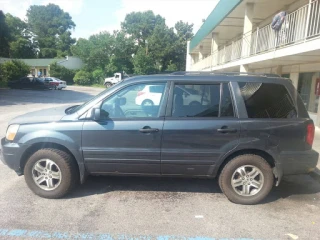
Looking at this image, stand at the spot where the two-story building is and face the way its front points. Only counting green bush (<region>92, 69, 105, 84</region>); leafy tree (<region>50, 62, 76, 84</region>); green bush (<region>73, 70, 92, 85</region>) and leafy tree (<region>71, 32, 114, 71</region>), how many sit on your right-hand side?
4

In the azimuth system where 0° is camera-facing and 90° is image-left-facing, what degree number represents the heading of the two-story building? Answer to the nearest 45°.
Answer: approximately 45°

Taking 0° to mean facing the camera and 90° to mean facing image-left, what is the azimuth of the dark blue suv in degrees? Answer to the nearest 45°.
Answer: approximately 90°

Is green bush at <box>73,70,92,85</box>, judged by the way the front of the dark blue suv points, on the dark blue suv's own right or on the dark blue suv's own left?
on the dark blue suv's own right

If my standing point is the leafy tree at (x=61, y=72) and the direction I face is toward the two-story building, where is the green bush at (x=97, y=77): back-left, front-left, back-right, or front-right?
front-left

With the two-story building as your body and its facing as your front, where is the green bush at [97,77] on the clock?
The green bush is roughly at 3 o'clock from the two-story building.

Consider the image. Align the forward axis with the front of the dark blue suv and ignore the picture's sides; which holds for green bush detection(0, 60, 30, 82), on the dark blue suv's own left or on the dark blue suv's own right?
on the dark blue suv's own right

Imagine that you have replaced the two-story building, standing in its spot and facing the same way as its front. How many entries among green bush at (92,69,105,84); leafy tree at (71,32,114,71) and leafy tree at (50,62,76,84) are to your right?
3

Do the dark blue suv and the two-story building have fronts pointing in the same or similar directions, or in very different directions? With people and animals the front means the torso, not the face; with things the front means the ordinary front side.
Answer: same or similar directions

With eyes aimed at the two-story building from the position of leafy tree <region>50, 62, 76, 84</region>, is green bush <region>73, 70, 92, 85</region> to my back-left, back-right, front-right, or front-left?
front-left

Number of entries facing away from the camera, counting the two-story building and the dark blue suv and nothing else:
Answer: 0

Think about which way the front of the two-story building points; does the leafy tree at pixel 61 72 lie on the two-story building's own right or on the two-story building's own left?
on the two-story building's own right

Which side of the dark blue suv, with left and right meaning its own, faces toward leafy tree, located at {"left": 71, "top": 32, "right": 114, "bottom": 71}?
right

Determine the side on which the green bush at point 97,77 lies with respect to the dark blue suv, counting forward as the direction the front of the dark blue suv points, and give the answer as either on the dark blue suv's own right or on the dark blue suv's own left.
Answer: on the dark blue suv's own right
